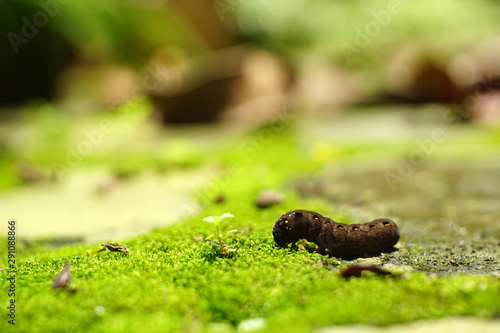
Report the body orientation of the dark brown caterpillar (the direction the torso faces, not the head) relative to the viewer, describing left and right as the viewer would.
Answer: facing to the left of the viewer

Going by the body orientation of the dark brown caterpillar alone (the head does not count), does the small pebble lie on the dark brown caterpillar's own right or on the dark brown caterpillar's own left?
on the dark brown caterpillar's own right

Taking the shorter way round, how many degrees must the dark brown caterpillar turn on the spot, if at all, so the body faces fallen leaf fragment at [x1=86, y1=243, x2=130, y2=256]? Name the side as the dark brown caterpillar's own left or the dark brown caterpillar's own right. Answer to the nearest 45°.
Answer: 0° — it already faces it

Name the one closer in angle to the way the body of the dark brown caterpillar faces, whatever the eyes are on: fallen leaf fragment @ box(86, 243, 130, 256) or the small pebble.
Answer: the fallen leaf fragment
